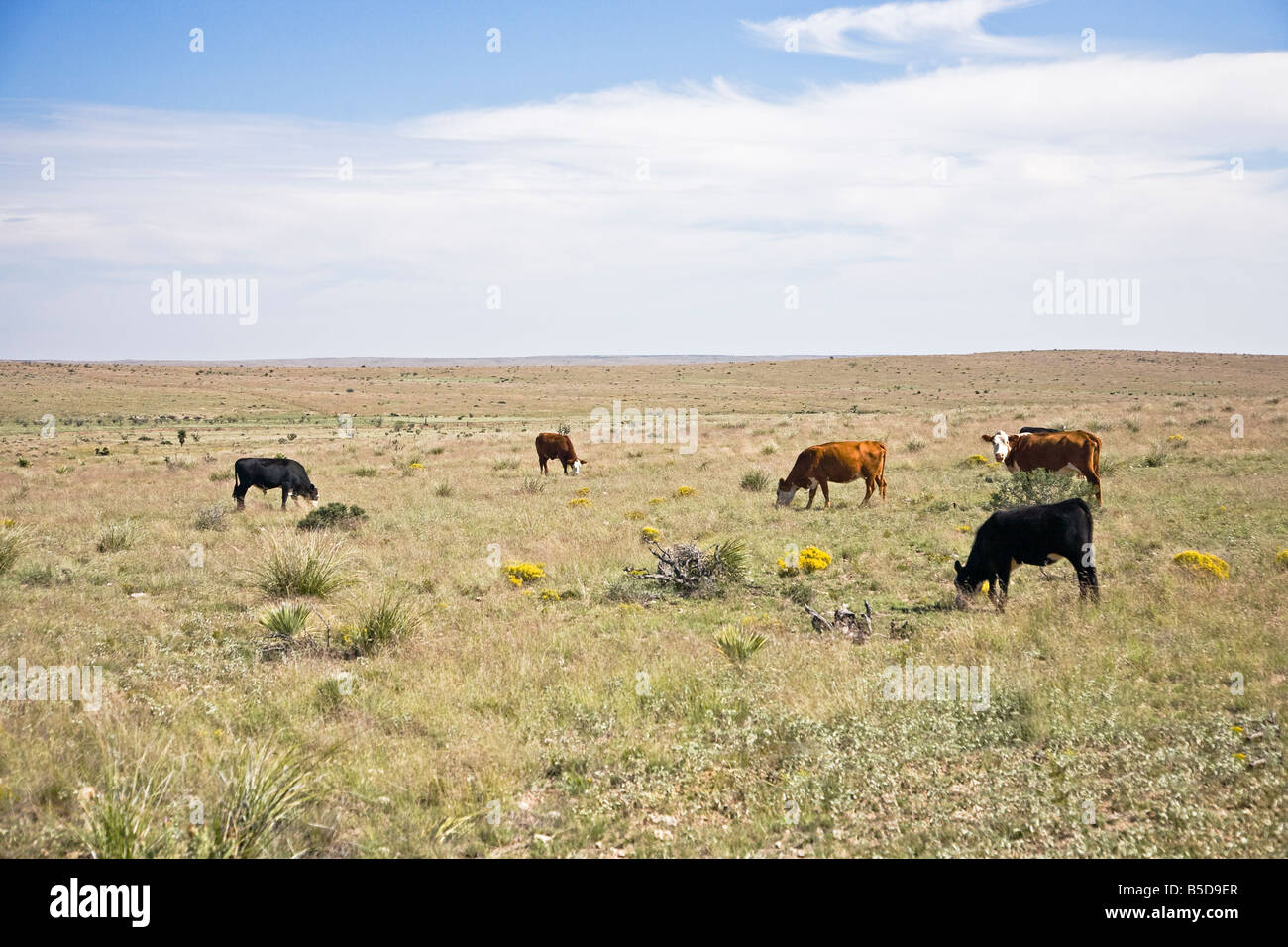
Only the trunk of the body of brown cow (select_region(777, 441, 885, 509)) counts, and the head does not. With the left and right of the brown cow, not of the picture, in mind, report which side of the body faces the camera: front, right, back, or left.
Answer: left

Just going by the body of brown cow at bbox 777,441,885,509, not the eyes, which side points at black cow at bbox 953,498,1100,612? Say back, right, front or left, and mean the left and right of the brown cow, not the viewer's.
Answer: left

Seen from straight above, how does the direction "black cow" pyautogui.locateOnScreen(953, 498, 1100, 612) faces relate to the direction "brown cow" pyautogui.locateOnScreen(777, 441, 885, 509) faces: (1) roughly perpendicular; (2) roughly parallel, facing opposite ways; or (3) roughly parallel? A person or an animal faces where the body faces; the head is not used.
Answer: roughly parallel

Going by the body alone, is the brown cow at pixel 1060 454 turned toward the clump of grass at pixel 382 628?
no

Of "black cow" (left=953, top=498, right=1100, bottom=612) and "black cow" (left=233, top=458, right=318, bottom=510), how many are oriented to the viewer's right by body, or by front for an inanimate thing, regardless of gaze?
1

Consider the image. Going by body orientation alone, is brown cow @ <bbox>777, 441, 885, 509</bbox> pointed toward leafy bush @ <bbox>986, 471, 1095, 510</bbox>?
no

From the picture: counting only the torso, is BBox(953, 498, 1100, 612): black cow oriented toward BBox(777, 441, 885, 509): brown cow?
no

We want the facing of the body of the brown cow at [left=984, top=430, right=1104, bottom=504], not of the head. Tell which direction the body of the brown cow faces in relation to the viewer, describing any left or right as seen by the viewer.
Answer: facing to the left of the viewer

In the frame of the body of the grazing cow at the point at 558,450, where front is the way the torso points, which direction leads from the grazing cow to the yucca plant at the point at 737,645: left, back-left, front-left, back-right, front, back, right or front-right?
front-right

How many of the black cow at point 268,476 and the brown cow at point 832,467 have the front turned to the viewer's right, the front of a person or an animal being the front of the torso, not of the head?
1

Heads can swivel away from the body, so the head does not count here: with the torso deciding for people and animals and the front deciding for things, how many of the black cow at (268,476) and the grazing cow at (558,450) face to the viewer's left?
0

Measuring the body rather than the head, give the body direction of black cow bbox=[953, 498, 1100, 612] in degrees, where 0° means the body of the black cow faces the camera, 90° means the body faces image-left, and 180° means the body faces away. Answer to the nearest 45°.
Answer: approximately 90°

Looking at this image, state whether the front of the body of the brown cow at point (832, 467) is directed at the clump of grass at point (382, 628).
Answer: no

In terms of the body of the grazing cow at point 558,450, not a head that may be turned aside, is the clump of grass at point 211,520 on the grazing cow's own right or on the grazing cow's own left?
on the grazing cow's own right
